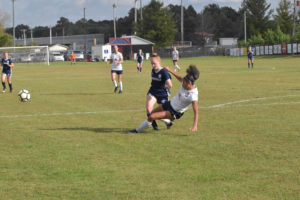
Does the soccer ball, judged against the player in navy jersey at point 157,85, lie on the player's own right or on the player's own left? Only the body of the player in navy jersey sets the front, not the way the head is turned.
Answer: on the player's own right

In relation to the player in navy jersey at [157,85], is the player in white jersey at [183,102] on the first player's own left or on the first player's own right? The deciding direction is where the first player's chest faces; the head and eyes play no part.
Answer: on the first player's own left

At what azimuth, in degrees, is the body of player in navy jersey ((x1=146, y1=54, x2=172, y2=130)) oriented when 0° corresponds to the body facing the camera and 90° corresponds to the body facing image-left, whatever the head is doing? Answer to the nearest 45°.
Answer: approximately 45°
